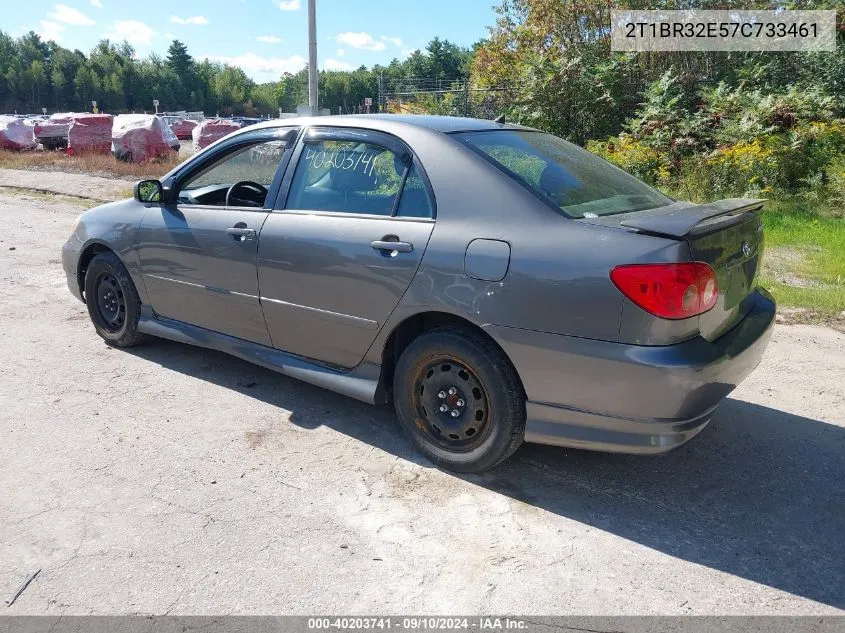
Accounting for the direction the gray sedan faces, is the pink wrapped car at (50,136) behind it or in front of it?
in front

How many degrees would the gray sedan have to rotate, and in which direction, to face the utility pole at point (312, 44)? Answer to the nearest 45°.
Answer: approximately 45° to its right

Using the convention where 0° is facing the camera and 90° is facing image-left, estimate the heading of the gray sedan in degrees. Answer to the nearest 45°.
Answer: approximately 135°

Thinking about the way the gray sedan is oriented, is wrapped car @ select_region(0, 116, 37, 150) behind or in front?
in front

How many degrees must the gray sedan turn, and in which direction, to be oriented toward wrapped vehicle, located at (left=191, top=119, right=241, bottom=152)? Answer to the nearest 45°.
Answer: approximately 45° to its right
